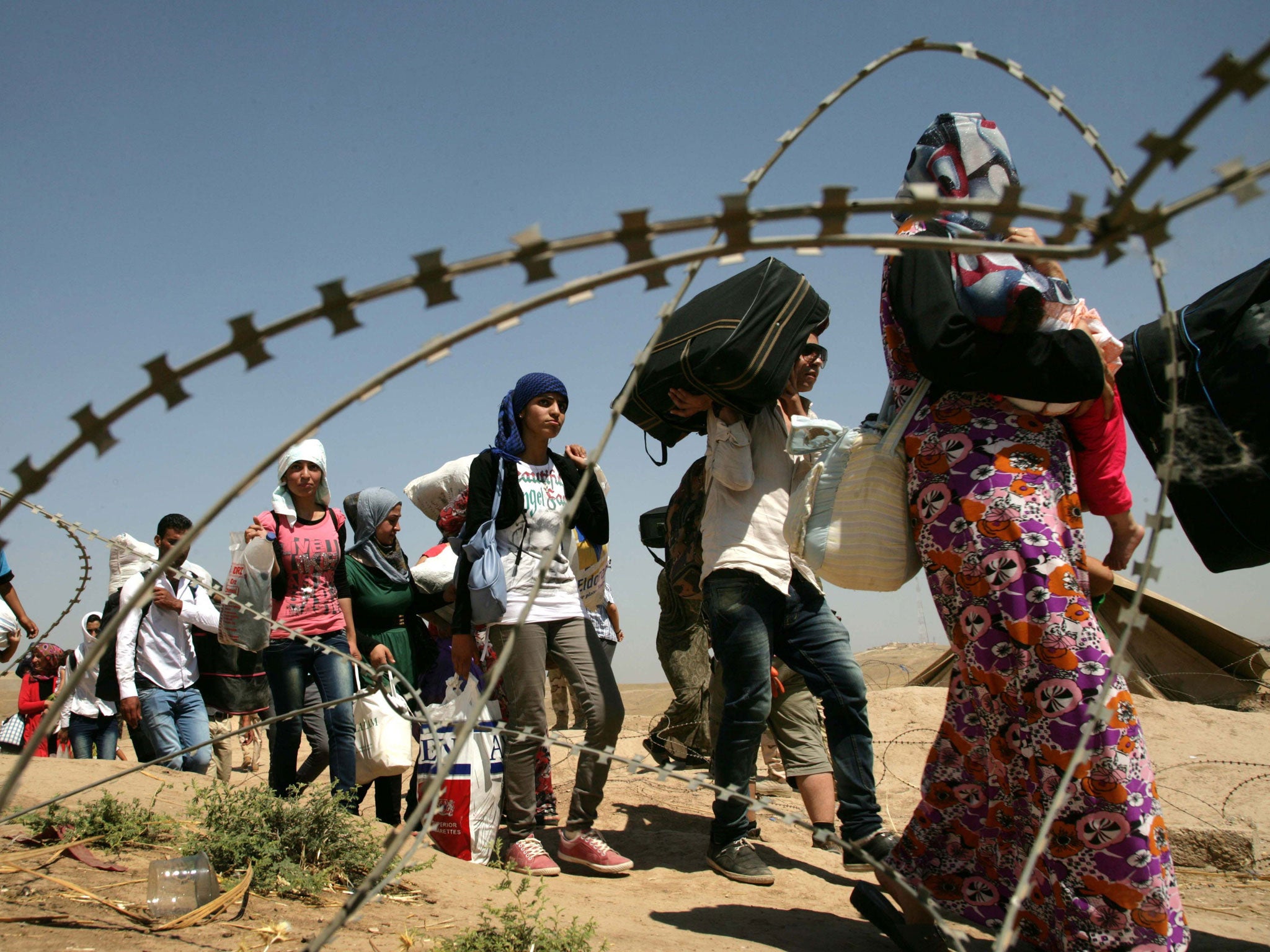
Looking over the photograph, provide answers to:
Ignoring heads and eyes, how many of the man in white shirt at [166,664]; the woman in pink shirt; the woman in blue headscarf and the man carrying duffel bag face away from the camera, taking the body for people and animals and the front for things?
0

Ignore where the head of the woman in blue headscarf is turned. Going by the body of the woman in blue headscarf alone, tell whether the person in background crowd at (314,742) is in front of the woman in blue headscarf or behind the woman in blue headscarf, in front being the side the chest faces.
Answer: behind

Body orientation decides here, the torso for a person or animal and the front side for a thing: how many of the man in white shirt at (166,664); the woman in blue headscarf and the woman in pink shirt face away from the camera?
0

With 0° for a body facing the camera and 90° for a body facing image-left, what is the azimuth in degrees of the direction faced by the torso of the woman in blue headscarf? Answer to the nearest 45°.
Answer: approximately 315°

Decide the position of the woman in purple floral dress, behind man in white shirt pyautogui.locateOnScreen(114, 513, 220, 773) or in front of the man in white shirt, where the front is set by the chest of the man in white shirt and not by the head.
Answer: in front

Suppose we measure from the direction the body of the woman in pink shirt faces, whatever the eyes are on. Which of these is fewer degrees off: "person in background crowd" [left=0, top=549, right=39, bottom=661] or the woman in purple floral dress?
the woman in purple floral dress

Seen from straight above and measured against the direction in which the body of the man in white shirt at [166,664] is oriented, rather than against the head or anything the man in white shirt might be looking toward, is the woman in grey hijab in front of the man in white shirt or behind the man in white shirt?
in front

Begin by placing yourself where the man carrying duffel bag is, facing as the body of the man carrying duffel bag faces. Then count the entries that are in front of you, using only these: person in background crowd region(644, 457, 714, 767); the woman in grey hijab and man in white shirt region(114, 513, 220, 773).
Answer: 0

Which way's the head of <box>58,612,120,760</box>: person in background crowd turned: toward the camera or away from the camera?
toward the camera

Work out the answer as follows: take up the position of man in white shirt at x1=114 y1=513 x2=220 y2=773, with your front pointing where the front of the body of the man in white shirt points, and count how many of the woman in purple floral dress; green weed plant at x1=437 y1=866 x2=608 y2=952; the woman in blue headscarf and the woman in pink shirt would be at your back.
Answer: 0

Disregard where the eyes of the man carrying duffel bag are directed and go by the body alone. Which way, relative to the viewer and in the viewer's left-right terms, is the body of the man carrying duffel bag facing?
facing the viewer and to the right of the viewer

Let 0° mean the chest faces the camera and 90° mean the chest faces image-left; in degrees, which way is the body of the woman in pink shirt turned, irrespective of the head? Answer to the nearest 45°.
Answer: approximately 0°

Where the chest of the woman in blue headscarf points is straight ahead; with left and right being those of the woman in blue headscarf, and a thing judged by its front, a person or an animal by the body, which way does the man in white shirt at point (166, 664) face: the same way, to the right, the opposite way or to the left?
the same way
